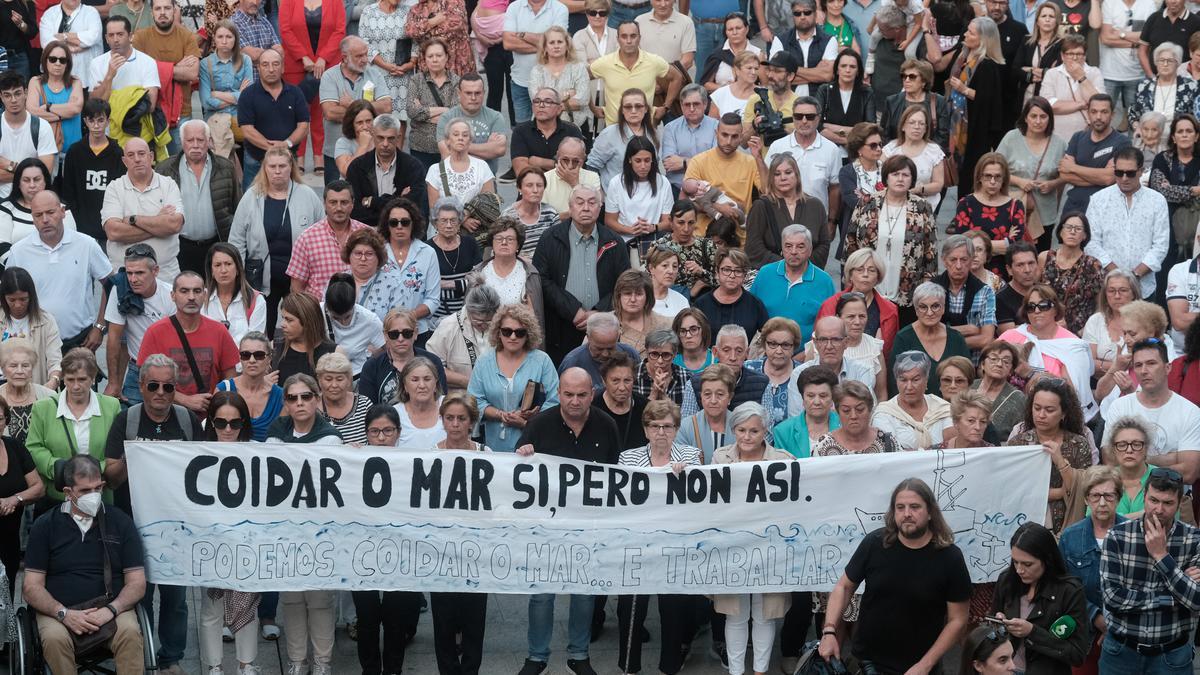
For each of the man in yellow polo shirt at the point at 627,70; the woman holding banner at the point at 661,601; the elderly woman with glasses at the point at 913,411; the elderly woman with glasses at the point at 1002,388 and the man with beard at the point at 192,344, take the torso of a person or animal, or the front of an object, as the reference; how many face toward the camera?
5

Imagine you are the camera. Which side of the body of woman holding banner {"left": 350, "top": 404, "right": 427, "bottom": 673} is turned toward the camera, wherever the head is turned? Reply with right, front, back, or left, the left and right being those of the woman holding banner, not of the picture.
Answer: front

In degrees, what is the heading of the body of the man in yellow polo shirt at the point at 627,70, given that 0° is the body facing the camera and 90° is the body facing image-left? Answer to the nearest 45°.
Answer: approximately 0°

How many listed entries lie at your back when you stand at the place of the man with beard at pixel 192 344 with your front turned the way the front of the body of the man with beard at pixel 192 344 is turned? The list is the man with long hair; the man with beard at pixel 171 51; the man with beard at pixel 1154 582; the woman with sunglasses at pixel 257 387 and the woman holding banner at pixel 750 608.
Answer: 1

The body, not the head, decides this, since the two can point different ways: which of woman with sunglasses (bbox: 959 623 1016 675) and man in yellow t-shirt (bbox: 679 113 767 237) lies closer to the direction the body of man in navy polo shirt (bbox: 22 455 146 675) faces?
the woman with sunglasses

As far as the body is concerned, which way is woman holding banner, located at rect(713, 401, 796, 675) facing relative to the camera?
toward the camera

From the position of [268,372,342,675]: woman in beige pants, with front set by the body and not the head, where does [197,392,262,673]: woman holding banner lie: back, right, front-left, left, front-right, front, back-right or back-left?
right

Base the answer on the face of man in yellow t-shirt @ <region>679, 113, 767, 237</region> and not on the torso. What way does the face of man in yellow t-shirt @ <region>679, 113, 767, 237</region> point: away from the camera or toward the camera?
toward the camera

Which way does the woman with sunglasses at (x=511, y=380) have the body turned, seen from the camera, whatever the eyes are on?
toward the camera

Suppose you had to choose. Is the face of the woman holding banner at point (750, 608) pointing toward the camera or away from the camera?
toward the camera
